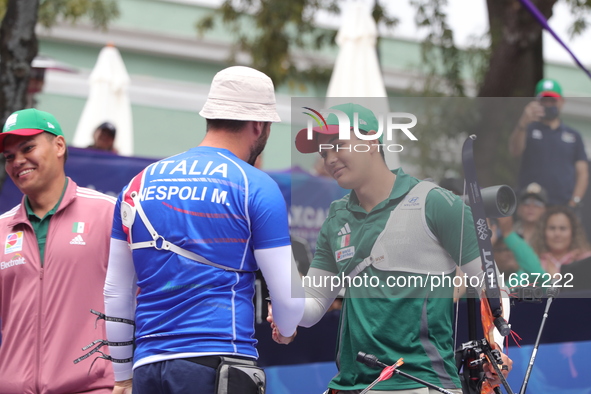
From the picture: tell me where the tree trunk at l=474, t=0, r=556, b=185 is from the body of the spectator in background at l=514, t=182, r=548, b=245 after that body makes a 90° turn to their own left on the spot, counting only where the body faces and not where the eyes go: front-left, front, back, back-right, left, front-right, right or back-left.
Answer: left

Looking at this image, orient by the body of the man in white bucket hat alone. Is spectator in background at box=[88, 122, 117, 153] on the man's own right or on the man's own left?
on the man's own left

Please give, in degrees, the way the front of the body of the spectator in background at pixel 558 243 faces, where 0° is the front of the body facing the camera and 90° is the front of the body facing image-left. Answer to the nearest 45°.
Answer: approximately 0°

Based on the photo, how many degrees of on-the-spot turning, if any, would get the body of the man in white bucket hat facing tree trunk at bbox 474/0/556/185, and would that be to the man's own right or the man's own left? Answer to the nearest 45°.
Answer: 0° — they already face it

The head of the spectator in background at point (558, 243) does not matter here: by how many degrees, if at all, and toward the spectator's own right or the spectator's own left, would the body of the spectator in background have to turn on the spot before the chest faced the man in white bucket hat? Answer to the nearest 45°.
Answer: approximately 45° to the spectator's own right

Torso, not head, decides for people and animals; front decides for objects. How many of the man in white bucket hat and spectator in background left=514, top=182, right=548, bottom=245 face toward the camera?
1
